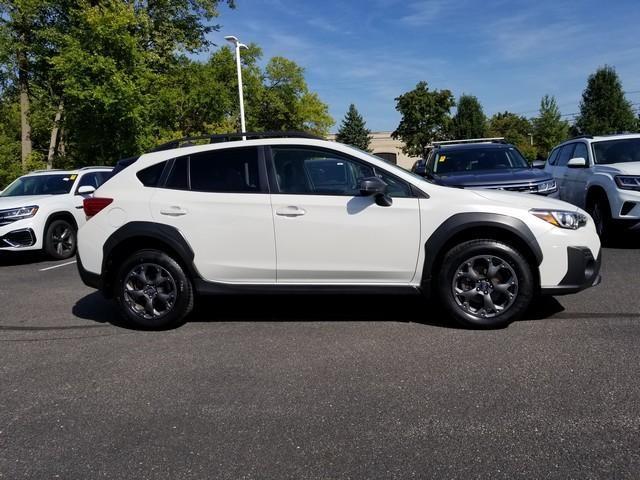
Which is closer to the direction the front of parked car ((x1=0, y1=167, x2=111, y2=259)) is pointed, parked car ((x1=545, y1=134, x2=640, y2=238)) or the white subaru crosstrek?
the white subaru crosstrek

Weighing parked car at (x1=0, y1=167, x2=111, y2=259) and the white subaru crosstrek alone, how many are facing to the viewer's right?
1

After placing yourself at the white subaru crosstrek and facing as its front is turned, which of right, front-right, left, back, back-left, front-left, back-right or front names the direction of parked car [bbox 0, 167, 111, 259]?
back-left

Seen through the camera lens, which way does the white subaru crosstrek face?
facing to the right of the viewer

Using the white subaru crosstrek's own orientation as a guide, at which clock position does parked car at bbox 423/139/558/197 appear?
The parked car is roughly at 10 o'clock from the white subaru crosstrek.

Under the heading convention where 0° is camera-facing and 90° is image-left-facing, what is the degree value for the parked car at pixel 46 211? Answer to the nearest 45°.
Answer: approximately 45°

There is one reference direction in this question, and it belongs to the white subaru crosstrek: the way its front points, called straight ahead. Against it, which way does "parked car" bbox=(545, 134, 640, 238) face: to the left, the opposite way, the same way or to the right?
to the right

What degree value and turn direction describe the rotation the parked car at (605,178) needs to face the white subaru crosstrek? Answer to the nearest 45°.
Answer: approximately 45° to its right

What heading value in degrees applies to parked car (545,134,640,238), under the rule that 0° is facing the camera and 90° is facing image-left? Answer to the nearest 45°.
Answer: approximately 315°

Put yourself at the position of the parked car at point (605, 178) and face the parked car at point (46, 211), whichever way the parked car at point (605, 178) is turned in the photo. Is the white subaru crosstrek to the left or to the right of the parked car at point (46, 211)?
left

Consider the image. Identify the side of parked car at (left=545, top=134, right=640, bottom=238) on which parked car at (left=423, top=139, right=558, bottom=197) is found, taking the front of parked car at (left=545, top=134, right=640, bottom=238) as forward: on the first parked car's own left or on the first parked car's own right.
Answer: on the first parked car's own right

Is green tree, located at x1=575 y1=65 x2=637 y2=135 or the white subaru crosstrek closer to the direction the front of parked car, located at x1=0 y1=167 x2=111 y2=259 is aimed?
the white subaru crosstrek

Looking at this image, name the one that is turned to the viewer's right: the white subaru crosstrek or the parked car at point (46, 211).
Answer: the white subaru crosstrek

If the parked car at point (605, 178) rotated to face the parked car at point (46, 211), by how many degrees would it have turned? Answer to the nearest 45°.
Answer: approximately 135° to its right

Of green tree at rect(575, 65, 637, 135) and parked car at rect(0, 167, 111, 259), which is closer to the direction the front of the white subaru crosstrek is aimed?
the green tree
